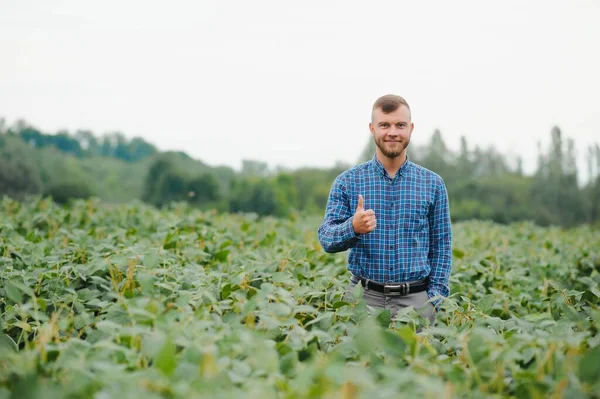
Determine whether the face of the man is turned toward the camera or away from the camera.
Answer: toward the camera

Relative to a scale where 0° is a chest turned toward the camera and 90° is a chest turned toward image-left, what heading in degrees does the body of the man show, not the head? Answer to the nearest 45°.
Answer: approximately 0°
